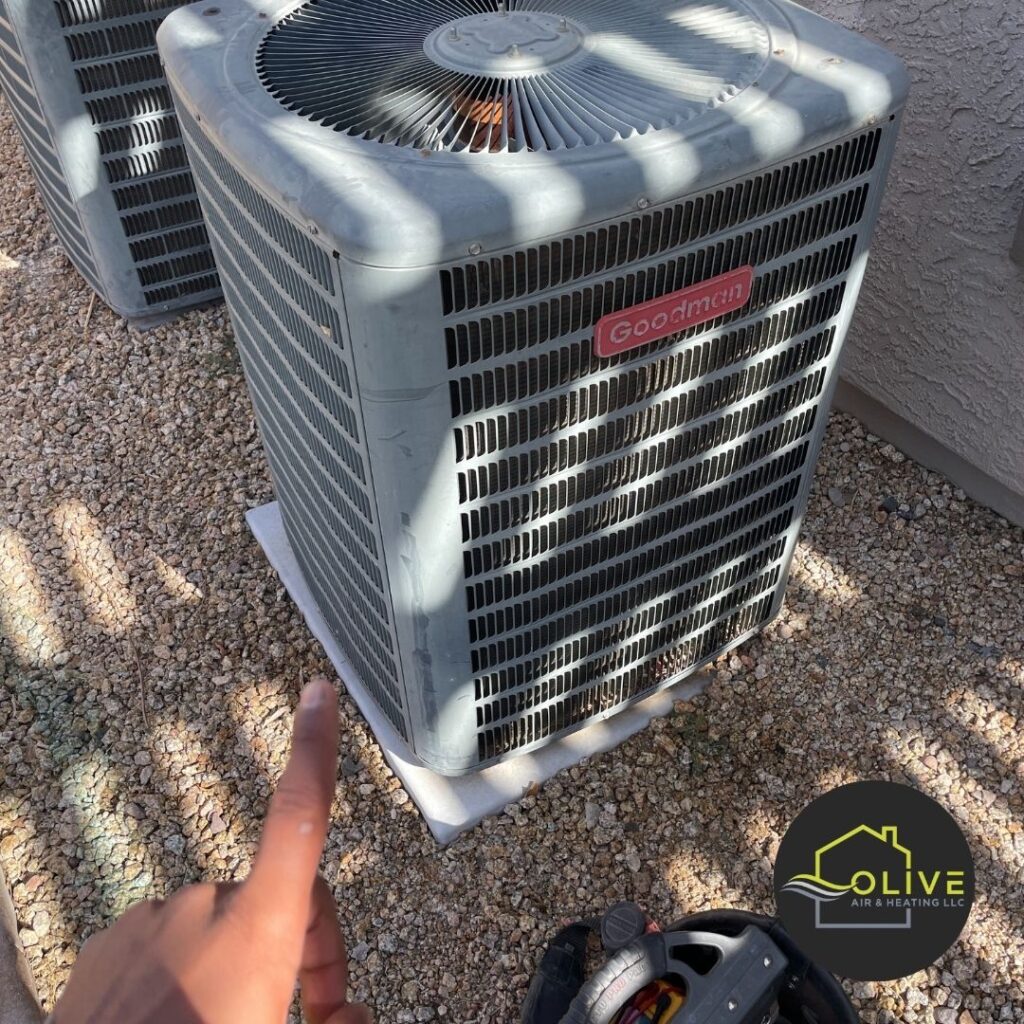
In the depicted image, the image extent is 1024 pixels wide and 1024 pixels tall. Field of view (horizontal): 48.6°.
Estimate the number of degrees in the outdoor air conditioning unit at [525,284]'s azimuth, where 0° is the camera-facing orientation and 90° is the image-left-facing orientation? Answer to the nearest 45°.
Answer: approximately 315°
